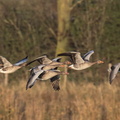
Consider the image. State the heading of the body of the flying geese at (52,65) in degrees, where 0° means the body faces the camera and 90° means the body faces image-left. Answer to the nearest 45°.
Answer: approximately 270°
